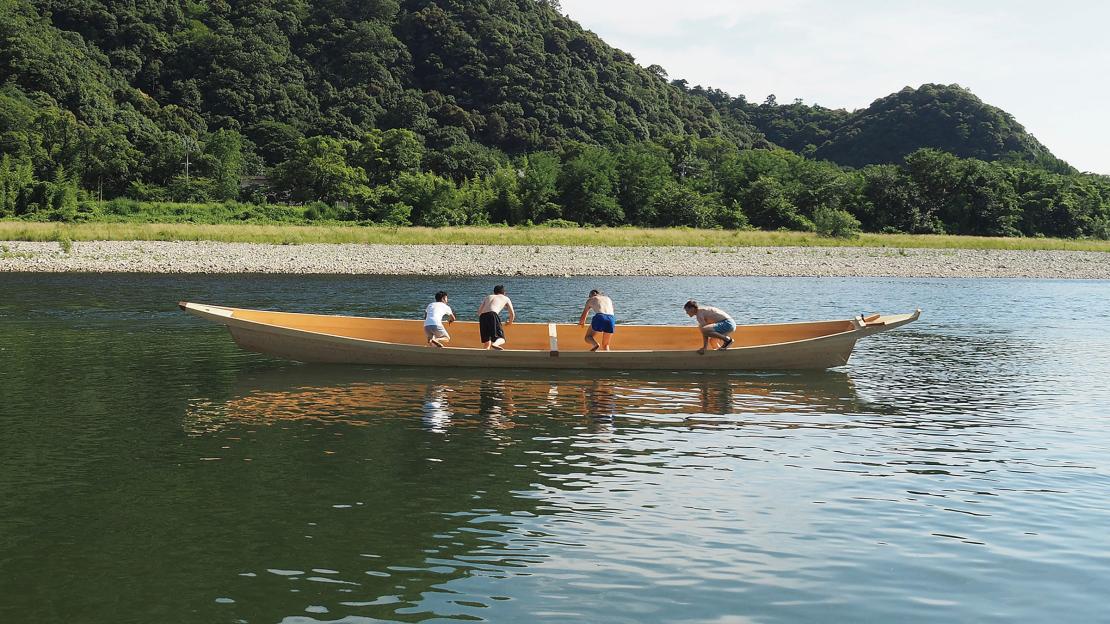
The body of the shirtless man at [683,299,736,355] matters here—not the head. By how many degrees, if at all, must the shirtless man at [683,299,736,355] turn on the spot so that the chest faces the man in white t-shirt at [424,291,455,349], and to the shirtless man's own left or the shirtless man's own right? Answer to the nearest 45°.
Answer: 0° — they already face them

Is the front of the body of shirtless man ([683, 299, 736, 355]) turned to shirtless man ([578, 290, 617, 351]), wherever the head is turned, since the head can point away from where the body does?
yes

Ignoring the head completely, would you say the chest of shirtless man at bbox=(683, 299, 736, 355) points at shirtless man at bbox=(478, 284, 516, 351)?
yes

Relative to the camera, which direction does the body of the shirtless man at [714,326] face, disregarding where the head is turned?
to the viewer's left

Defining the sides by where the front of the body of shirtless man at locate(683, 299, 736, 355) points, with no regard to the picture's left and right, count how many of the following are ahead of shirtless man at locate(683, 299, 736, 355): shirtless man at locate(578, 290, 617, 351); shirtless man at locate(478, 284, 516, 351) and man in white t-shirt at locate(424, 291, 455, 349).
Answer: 3
